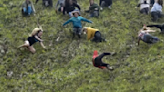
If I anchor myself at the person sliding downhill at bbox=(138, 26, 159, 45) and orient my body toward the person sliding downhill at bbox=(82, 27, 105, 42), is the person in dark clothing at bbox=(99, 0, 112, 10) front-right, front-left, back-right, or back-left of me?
front-right

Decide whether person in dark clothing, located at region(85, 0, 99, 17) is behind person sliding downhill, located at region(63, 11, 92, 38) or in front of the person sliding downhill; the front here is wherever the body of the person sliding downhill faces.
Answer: behind

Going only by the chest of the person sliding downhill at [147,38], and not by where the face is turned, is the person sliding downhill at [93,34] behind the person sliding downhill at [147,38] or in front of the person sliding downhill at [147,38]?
behind

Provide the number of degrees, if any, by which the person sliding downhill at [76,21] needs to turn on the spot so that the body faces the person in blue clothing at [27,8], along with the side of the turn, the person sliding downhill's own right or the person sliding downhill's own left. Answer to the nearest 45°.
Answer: approximately 135° to the person sliding downhill's own right

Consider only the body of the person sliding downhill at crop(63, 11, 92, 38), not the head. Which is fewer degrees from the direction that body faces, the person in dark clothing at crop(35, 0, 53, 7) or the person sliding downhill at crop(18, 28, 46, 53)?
the person sliding downhill

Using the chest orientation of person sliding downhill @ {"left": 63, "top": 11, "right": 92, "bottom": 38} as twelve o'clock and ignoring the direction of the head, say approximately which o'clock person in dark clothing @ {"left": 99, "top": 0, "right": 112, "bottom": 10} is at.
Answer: The person in dark clothing is roughly at 7 o'clock from the person sliding downhill.

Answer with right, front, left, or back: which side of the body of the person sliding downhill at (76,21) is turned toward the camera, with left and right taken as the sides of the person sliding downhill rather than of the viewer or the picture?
front

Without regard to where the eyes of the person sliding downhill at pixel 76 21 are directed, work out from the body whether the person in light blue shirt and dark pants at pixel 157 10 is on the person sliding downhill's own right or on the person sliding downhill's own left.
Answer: on the person sliding downhill's own left

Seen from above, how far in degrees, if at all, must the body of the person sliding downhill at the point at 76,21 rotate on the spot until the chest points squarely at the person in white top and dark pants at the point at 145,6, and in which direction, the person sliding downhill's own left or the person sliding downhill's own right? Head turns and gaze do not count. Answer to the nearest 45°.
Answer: approximately 135° to the person sliding downhill's own left
